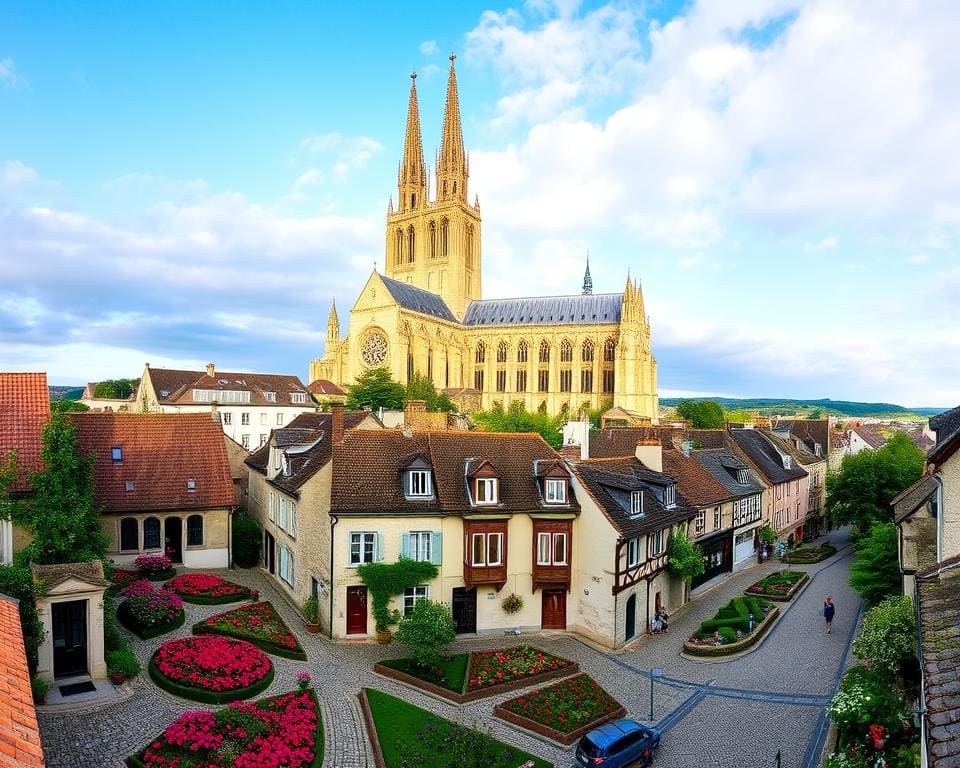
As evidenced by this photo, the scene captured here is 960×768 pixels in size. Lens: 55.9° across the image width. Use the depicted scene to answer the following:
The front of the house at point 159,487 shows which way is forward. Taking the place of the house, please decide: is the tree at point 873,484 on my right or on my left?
on my left

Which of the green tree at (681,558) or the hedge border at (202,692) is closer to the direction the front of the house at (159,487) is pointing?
the hedge border

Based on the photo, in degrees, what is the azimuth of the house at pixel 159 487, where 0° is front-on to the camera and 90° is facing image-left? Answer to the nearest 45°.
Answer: approximately 0°

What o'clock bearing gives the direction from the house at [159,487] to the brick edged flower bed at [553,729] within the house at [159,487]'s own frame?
The brick edged flower bed is roughly at 11 o'clock from the house.

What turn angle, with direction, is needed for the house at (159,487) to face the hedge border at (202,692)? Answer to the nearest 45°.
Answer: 0° — it already faces it

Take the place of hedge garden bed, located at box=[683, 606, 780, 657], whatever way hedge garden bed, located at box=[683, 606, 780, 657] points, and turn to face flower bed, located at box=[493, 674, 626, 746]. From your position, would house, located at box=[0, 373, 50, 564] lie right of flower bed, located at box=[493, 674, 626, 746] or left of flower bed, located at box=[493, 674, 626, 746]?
right
